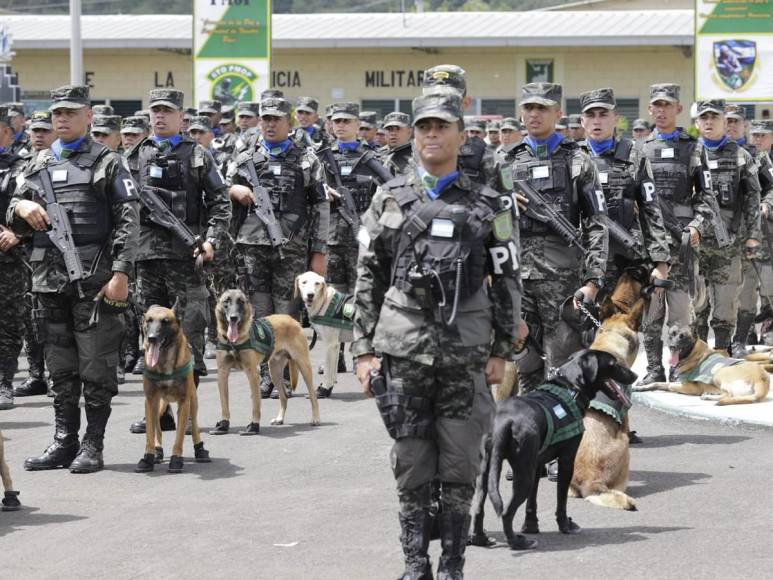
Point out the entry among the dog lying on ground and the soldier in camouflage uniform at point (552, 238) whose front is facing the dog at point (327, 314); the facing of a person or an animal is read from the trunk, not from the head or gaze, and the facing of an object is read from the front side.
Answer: the dog lying on ground

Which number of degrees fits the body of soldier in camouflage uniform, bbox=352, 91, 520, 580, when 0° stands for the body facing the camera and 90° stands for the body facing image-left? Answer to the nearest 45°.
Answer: approximately 0°

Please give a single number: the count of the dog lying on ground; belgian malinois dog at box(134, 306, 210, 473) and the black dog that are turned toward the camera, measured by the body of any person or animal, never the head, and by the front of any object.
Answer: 1

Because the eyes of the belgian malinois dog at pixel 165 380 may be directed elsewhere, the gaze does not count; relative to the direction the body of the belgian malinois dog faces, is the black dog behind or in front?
in front

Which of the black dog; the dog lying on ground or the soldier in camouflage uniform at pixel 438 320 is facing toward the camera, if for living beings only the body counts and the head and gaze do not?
the soldier in camouflage uniform

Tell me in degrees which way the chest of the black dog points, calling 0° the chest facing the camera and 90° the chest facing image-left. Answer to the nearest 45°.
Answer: approximately 225°

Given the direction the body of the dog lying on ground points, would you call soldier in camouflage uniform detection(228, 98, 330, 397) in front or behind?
in front

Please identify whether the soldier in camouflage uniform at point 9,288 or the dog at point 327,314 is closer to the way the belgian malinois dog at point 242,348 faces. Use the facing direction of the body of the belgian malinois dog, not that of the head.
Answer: the soldier in camouflage uniform
